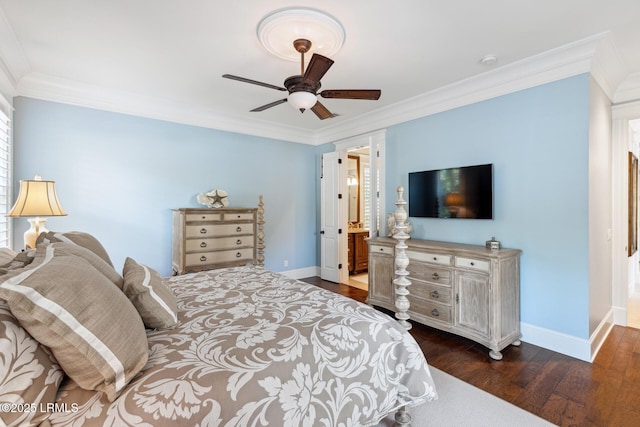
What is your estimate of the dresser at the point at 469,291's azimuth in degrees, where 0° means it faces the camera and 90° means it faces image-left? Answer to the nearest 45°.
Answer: approximately 45°

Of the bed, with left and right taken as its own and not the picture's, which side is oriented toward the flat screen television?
front

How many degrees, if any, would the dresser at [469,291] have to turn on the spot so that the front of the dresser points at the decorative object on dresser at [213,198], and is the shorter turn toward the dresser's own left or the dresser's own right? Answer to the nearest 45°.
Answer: approximately 45° to the dresser's own right

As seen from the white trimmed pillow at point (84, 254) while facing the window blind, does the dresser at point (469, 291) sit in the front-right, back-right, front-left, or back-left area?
back-right

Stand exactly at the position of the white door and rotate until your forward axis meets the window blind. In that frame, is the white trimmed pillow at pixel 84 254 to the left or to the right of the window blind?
left

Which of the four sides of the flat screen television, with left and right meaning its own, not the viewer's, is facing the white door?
right

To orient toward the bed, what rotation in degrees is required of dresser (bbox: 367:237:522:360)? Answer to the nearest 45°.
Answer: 0° — it already faces it

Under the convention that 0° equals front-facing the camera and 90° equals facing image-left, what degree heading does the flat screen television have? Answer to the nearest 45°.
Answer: approximately 45°

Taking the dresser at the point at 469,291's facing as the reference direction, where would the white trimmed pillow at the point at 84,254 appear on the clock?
The white trimmed pillow is roughly at 12 o'clock from the dresser.
